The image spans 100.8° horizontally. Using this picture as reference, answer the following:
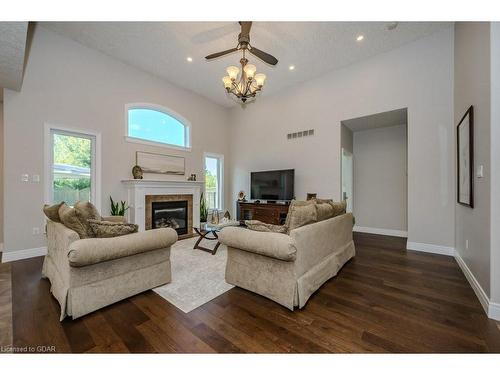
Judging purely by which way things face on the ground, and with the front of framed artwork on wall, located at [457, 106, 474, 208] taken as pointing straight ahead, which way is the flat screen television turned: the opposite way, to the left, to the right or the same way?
to the left

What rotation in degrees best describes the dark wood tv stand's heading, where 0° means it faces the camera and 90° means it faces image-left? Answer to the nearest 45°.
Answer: approximately 45°

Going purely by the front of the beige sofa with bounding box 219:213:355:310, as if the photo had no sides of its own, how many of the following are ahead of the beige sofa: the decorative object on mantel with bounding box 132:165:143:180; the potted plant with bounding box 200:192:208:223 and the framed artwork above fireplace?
3

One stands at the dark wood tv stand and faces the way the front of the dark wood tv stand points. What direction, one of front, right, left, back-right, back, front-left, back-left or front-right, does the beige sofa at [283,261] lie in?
front-left

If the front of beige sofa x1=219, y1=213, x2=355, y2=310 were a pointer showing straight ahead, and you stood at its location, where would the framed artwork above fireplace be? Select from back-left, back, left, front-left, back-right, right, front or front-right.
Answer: front

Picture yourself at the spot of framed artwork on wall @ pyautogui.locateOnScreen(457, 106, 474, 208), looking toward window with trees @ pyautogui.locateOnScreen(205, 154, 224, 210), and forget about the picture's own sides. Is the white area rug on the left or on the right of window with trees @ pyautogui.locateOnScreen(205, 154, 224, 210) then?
left

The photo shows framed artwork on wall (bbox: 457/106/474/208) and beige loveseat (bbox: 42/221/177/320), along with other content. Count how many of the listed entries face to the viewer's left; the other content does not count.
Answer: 1

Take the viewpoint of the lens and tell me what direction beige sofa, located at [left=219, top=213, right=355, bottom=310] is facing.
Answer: facing away from the viewer and to the left of the viewer

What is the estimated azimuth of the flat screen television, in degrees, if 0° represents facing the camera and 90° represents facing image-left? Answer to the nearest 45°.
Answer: approximately 45°

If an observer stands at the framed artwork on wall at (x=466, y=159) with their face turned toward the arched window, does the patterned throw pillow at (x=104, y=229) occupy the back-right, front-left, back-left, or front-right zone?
front-left

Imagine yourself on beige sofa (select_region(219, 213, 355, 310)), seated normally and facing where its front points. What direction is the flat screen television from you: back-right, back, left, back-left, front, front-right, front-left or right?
front-right

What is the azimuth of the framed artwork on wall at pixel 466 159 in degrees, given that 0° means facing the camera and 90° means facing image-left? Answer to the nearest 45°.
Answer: approximately 90°

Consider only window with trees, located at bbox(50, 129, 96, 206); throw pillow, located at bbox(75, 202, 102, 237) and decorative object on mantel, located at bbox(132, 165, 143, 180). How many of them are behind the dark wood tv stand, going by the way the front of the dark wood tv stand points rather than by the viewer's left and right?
0

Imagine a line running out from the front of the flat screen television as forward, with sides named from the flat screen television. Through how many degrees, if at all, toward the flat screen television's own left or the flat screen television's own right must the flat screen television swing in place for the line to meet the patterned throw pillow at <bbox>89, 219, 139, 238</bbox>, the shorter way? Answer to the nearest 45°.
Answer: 0° — it already faces it

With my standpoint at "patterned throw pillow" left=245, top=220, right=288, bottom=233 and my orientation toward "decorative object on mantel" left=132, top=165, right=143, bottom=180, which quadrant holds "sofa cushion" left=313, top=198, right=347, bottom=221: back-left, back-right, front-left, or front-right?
back-right
